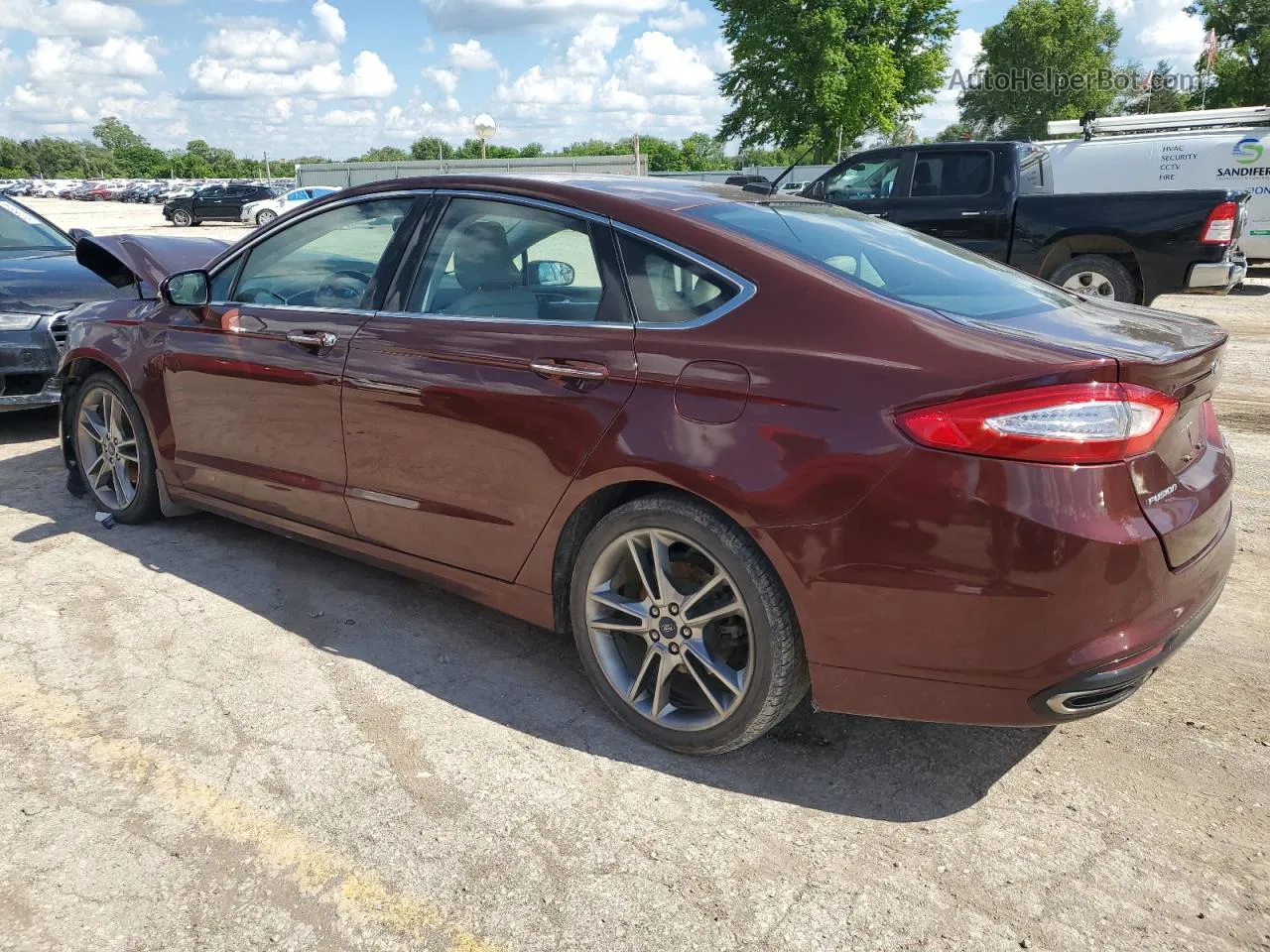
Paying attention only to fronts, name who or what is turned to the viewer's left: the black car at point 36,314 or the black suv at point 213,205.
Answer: the black suv at point 213,205

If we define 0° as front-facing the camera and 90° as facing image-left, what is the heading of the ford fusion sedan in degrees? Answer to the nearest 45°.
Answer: approximately 135°

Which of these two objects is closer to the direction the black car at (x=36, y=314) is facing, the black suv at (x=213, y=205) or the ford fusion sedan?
the ford fusion sedan

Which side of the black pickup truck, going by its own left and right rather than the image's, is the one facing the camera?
left

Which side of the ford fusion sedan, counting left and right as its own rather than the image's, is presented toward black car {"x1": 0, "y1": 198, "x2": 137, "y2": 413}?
front

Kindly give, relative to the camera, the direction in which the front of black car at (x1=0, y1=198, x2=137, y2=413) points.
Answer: facing the viewer and to the right of the viewer

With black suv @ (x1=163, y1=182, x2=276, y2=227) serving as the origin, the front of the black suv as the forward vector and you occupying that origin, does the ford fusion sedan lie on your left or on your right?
on your left

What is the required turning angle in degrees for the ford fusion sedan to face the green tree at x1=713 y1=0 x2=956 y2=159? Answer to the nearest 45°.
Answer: approximately 45° to its right

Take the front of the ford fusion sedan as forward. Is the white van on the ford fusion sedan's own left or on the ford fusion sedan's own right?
on the ford fusion sedan's own right

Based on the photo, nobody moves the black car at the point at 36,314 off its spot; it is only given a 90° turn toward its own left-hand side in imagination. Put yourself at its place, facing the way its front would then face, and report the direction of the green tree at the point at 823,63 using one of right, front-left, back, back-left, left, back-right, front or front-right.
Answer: front

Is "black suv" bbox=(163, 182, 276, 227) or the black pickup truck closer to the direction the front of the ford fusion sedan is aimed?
the black suv

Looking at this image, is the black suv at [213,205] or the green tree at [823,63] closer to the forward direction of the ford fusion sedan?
the black suv

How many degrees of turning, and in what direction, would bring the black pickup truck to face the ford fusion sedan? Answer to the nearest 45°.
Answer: approximately 90° to its left

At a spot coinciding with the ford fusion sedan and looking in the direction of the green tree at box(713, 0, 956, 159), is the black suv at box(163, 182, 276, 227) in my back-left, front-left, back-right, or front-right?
front-left

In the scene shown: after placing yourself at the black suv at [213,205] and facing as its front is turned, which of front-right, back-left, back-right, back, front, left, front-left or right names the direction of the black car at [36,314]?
left

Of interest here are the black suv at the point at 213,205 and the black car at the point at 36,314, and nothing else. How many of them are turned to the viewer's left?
1

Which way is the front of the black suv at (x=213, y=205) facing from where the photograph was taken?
facing to the left of the viewer
